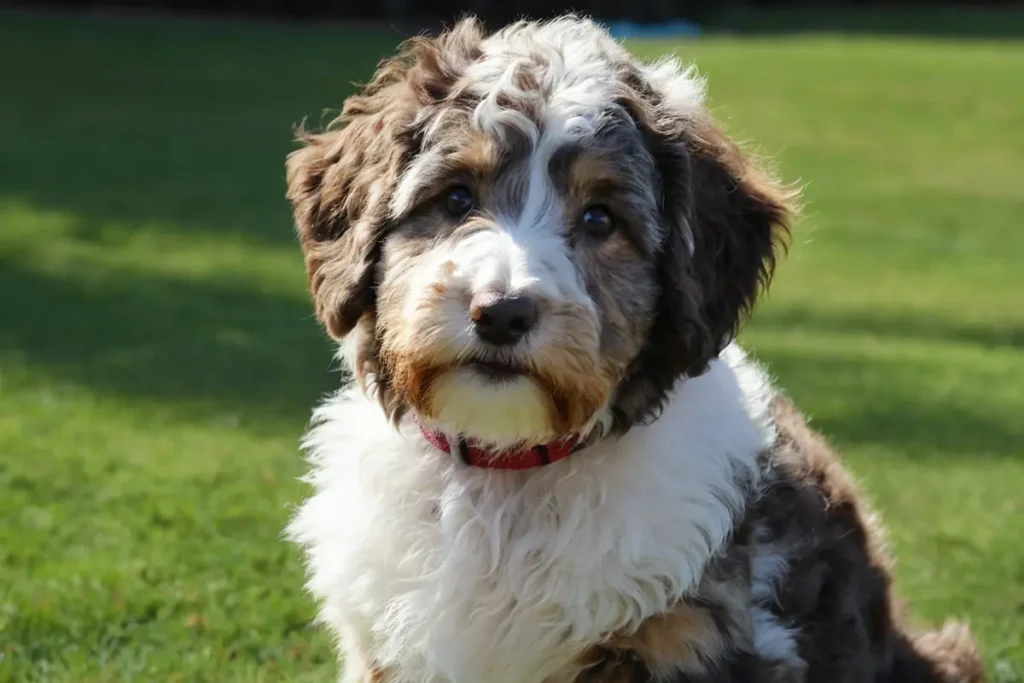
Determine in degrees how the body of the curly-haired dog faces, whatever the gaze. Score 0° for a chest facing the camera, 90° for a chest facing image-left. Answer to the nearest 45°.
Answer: approximately 45°
